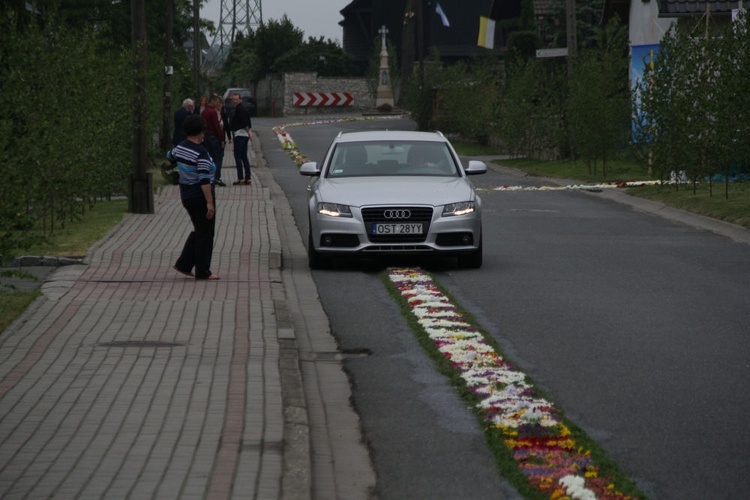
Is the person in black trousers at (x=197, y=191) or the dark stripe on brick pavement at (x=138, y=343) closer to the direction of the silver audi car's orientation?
the dark stripe on brick pavement

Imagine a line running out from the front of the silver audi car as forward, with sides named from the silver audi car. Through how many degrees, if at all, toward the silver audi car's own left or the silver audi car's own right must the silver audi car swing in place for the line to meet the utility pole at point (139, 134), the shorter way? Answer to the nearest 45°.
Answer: approximately 135° to the silver audi car's own right

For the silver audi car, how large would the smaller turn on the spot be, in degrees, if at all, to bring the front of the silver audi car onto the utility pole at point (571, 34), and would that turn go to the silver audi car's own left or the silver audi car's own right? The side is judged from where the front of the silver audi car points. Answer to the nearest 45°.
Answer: approximately 180°

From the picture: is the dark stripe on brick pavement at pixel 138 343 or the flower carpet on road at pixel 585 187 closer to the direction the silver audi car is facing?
the dark stripe on brick pavement

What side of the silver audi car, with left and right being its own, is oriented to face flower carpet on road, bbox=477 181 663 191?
back

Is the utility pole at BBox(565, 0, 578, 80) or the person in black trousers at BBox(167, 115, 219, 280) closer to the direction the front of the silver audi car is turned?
the person in black trousers

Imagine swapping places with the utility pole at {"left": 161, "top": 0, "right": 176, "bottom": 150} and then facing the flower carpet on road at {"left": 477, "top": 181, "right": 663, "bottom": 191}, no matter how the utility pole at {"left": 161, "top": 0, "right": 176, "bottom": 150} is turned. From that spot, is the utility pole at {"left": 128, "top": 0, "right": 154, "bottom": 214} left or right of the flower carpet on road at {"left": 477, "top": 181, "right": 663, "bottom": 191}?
right

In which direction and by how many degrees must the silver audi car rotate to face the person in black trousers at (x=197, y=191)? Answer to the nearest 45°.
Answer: approximately 45° to its right

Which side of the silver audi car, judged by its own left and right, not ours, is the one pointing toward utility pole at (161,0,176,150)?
back

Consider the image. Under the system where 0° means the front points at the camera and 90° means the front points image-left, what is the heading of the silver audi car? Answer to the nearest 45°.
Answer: approximately 0°

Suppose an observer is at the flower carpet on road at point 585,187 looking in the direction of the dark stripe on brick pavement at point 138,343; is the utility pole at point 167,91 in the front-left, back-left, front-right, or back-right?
back-right

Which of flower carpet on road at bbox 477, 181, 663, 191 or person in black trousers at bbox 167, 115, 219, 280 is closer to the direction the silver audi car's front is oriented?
the person in black trousers
